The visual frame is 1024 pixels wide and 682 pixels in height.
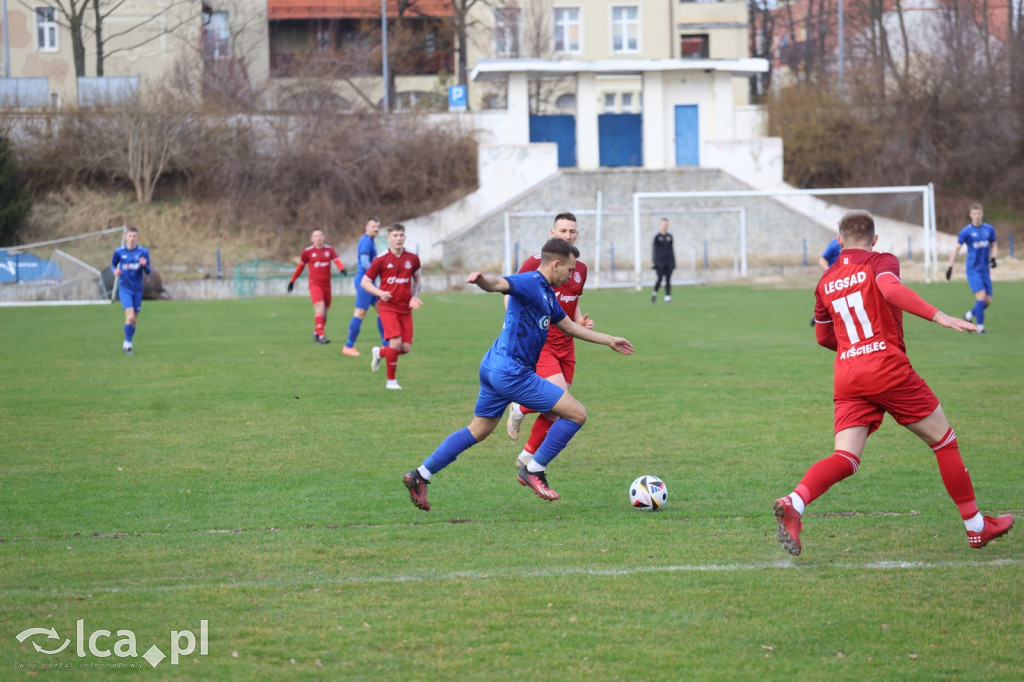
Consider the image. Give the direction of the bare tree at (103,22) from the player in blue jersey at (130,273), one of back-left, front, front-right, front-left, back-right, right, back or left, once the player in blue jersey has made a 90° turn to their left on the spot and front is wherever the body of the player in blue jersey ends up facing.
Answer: left

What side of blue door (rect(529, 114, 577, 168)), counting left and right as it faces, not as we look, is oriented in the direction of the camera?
front

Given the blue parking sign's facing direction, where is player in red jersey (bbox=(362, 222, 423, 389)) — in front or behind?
in front

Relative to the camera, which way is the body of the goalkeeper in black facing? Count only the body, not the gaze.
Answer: toward the camera

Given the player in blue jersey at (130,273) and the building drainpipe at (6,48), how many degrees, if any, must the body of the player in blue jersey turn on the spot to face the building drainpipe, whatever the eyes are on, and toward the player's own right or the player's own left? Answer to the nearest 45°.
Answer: approximately 180°

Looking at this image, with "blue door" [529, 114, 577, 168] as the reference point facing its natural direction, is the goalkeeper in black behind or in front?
in front

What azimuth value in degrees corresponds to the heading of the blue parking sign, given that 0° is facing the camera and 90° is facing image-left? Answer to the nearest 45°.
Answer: approximately 0°

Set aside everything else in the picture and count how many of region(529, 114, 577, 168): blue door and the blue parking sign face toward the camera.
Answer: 2

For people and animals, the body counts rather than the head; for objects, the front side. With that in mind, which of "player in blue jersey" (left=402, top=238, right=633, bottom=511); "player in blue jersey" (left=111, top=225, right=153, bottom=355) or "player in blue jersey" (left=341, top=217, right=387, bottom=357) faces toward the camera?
"player in blue jersey" (left=111, top=225, right=153, bottom=355)

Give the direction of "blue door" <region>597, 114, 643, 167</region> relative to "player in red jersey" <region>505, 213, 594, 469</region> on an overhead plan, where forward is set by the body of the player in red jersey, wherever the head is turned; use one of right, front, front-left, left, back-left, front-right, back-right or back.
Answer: back-left

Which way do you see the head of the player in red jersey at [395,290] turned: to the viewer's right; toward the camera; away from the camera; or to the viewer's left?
toward the camera
